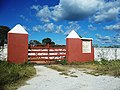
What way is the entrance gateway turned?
toward the camera

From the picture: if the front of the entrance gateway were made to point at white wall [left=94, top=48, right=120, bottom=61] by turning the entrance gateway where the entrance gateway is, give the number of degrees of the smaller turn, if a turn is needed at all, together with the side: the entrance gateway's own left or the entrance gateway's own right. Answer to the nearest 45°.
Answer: approximately 90° to the entrance gateway's own left

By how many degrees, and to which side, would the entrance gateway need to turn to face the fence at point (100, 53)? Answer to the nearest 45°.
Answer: approximately 90° to its left
